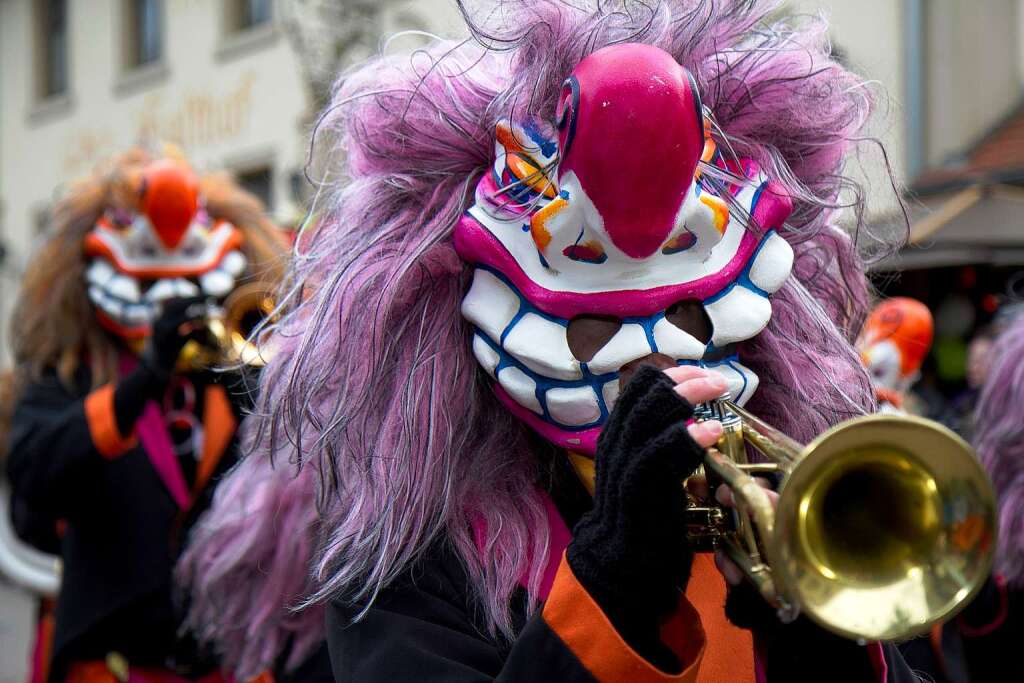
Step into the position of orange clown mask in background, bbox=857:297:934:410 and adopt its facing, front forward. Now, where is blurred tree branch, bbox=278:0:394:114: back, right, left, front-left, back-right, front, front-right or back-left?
right

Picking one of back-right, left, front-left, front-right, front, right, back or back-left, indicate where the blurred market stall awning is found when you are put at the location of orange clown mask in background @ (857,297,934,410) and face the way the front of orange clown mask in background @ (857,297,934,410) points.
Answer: back-right

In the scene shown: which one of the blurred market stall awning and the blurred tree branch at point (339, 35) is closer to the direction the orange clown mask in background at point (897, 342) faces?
the blurred tree branch

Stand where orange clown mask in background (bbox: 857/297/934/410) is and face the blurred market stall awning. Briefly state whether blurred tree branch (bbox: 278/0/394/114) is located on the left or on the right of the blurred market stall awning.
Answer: left
